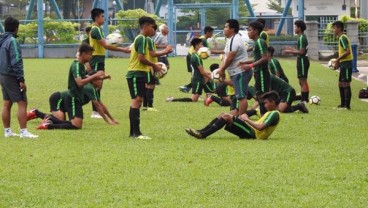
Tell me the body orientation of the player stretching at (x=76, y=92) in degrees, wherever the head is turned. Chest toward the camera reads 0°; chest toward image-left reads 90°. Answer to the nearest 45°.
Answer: approximately 270°

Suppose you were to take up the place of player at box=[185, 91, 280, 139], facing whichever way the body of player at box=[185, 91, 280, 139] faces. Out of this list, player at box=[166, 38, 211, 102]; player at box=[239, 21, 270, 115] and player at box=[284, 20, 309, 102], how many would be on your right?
3

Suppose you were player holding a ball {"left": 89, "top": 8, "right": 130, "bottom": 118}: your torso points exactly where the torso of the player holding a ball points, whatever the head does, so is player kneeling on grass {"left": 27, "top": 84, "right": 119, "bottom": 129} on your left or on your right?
on your right

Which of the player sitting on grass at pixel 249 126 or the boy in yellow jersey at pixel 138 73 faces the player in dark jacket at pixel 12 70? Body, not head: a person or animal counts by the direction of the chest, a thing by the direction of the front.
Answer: the player sitting on grass

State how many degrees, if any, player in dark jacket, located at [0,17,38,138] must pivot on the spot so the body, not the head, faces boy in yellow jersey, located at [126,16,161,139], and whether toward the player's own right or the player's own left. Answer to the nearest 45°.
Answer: approximately 45° to the player's own right

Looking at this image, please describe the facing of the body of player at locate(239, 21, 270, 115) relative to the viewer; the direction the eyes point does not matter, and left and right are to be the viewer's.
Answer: facing to the left of the viewer

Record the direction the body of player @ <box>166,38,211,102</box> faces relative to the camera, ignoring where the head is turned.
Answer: to the viewer's right
